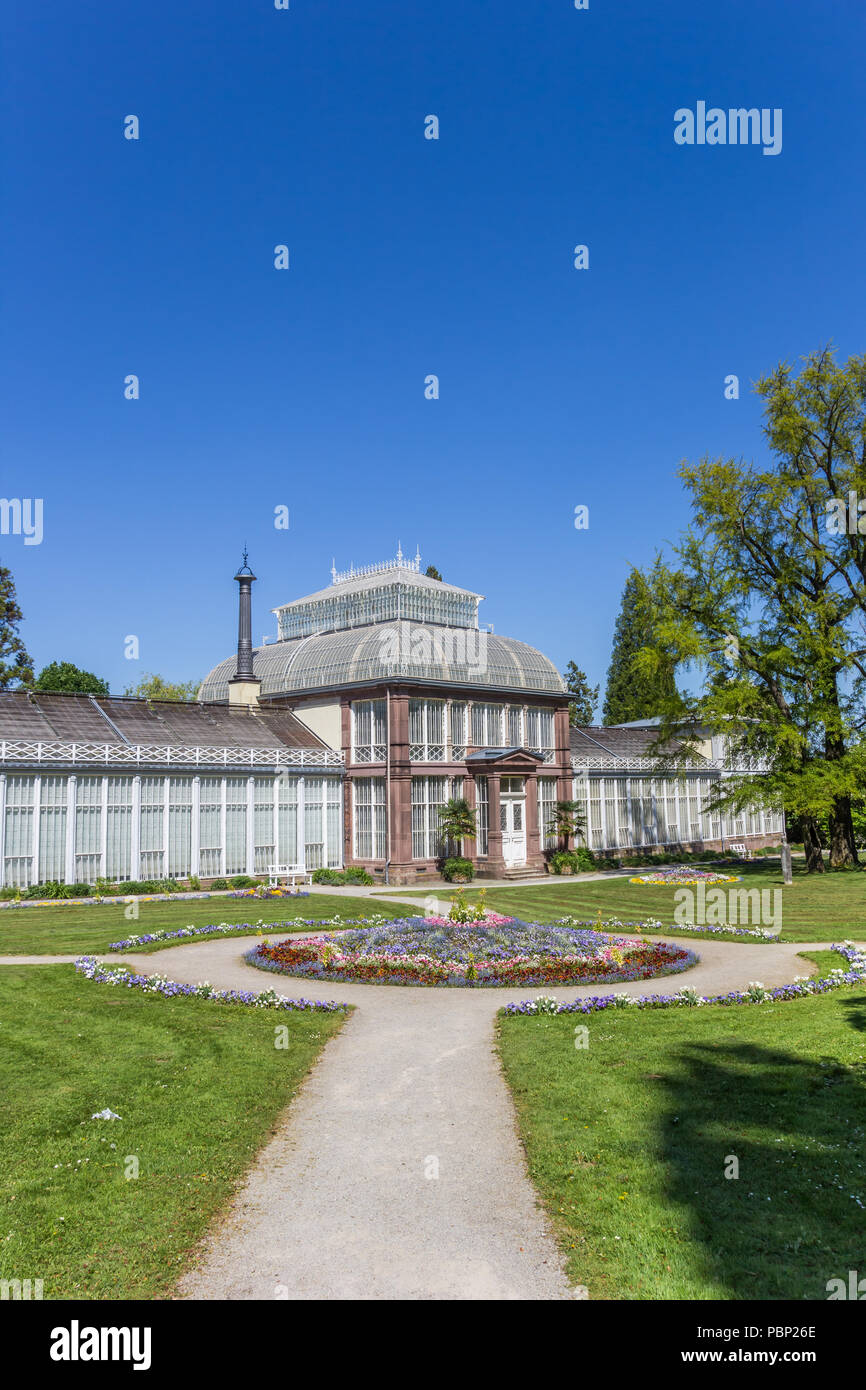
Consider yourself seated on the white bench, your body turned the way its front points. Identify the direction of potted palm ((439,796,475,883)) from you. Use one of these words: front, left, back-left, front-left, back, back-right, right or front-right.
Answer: front-left

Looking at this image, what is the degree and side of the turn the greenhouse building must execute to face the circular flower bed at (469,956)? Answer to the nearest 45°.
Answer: approximately 45° to its right

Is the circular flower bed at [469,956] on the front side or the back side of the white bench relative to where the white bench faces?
on the front side

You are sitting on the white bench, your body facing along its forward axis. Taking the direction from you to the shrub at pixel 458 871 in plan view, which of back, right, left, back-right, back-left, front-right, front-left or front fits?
front-left

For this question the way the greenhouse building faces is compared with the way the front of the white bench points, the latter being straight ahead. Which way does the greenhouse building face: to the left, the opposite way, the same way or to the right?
the same way

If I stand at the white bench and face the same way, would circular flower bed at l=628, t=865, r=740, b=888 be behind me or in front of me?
in front

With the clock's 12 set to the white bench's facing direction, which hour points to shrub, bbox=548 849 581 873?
The shrub is roughly at 10 o'clock from the white bench.

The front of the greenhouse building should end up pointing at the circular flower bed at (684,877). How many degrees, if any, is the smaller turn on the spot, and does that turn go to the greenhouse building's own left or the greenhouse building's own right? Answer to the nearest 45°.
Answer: approximately 45° to the greenhouse building's own left

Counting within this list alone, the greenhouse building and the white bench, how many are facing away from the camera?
0

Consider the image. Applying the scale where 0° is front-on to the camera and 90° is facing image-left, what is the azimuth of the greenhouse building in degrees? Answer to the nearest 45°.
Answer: approximately 315°

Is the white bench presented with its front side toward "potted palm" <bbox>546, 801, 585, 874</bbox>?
no

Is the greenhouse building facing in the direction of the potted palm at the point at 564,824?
no

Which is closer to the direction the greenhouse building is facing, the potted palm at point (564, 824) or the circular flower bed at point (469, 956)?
the circular flower bed
